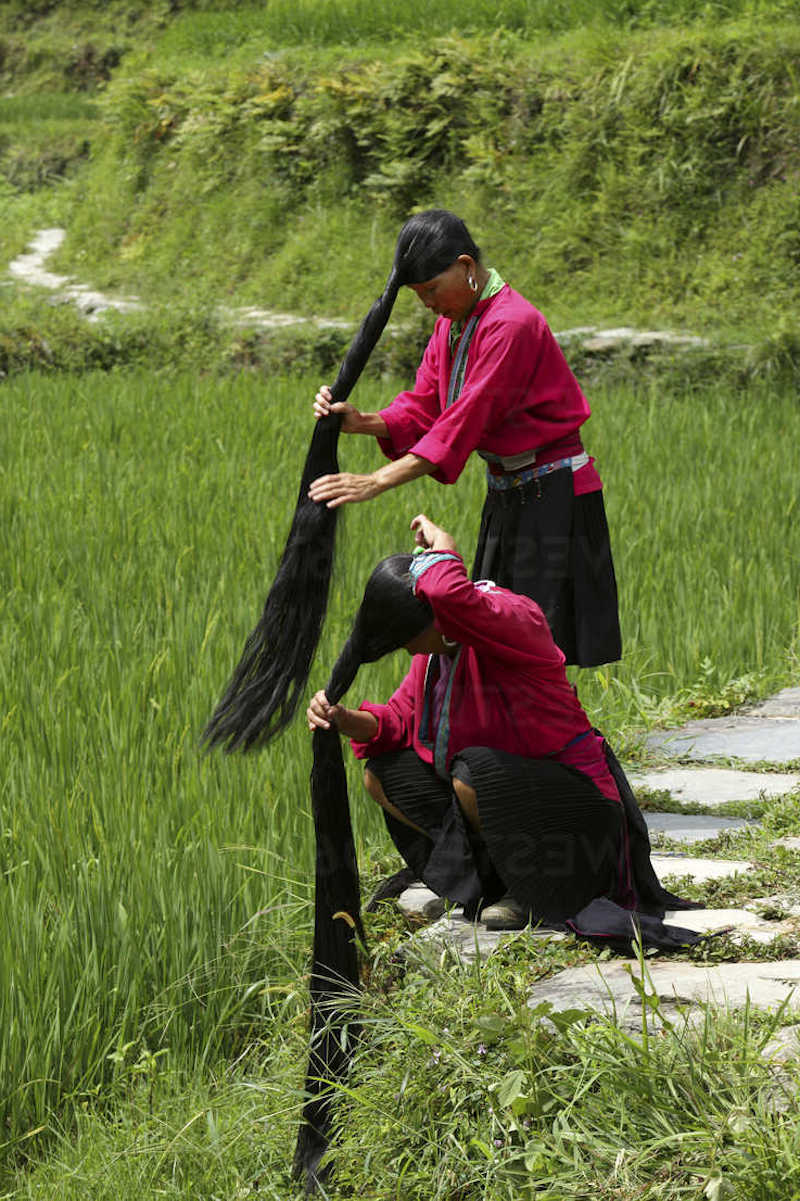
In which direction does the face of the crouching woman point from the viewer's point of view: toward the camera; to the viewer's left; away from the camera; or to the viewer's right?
to the viewer's left

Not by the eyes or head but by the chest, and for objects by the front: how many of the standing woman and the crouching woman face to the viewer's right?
0

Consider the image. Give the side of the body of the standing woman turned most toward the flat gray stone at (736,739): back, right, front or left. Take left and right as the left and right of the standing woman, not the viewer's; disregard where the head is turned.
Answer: back

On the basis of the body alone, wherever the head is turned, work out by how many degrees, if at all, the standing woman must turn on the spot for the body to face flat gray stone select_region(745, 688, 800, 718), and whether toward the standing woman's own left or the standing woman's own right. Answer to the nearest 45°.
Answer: approximately 180°

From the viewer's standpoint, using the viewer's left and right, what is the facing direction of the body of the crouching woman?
facing the viewer and to the left of the viewer

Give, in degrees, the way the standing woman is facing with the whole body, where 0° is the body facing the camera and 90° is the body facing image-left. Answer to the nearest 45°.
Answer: approximately 45°
